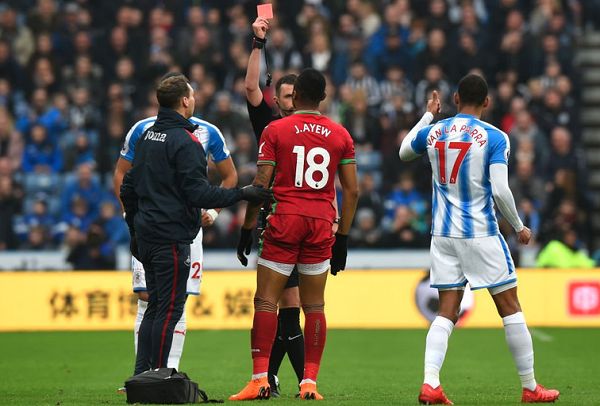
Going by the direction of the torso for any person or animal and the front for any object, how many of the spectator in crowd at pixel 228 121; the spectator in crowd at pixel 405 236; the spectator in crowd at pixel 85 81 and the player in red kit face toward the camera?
3

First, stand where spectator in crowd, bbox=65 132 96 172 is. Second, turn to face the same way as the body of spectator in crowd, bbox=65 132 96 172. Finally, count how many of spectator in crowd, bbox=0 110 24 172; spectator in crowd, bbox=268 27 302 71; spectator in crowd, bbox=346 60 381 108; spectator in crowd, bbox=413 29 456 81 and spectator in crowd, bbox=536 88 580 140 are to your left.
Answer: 4

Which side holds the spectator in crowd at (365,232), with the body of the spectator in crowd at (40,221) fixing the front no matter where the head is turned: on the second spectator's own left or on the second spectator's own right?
on the second spectator's own left

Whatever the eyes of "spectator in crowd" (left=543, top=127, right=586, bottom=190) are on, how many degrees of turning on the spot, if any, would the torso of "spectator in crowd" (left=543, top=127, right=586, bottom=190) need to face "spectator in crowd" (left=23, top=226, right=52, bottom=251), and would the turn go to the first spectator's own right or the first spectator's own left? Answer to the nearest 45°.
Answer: approximately 90° to the first spectator's own right
